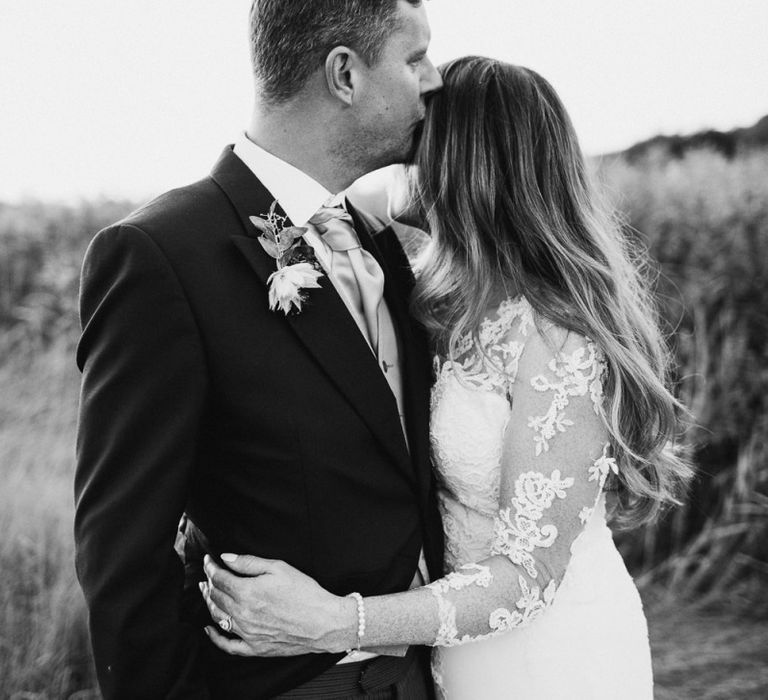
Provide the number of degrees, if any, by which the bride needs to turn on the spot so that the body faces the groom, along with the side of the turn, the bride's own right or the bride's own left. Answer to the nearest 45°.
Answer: approximately 45° to the bride's own left

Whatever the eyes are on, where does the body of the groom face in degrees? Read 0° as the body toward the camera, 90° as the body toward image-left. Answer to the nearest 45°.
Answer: approximately 315°

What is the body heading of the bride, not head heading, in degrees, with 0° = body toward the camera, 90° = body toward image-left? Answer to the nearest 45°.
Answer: approximately 90°

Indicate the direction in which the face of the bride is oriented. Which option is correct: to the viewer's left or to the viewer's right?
to the viewer's left

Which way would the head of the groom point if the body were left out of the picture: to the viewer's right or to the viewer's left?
to the viewer's right

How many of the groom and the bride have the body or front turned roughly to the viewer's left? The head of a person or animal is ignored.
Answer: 1

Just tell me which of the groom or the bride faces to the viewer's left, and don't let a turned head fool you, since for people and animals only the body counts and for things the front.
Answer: the bride
